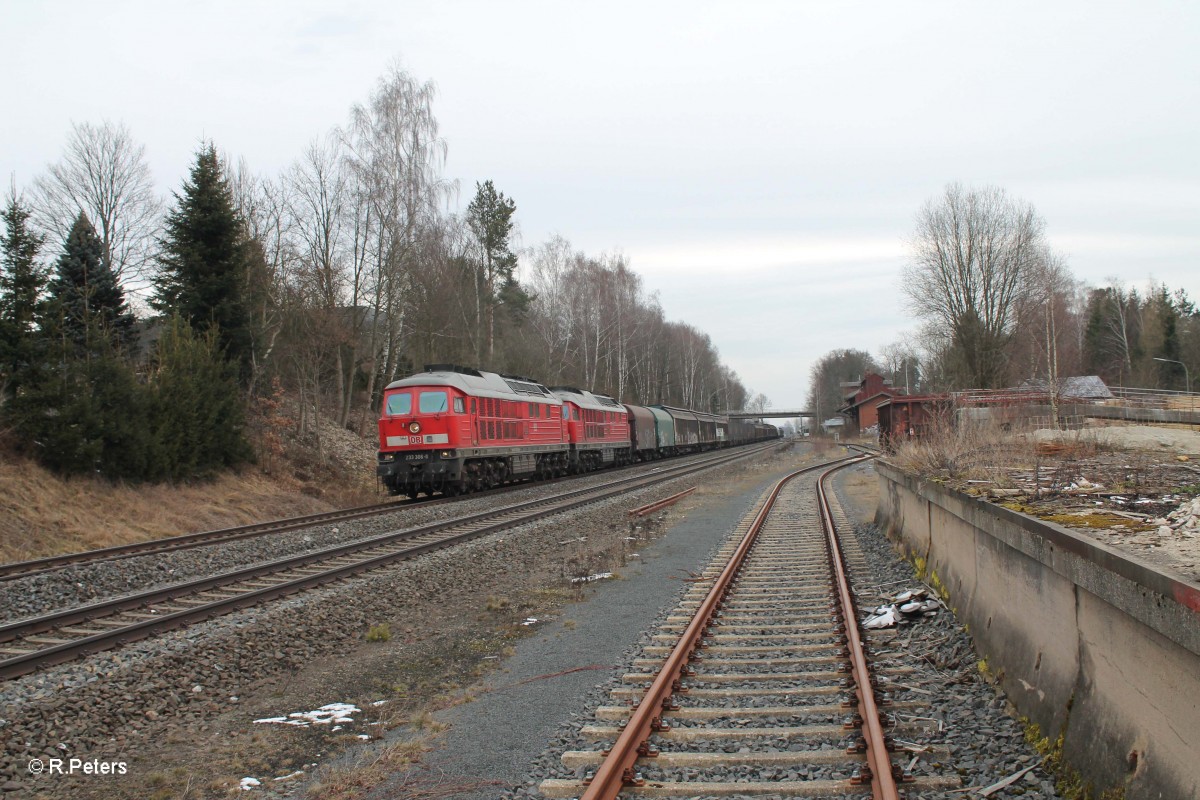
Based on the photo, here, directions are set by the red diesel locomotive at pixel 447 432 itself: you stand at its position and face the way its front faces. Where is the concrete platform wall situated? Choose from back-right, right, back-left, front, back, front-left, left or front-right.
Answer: front-left

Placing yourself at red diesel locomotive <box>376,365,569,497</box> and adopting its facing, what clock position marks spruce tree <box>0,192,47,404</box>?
The spruce tree is roughly at 1 o'clock from the red diesel locomotive.

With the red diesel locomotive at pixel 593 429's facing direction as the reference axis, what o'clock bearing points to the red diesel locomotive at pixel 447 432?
the red diesel locomotive at pixel 447 432 is roughly at 11 o'clock from the red diesel locomotive at pixel 593 429.

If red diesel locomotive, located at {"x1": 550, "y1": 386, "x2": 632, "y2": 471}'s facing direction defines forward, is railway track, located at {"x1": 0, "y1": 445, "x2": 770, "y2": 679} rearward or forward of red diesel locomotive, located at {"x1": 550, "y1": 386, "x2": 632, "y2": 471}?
forward

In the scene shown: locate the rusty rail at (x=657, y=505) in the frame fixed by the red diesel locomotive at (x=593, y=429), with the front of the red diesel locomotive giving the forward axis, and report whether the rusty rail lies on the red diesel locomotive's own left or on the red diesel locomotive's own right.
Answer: on the red diesel locomotive's own left

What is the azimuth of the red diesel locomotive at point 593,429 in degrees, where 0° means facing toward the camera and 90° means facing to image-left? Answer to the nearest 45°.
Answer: approximately 45°

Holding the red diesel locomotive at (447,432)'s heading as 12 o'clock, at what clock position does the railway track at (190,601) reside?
The railway track is roughly at 11 o'clock from the red diesel locomotive.

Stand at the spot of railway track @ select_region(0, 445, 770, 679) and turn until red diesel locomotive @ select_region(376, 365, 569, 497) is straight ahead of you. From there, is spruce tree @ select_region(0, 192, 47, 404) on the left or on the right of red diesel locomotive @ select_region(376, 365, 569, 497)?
left

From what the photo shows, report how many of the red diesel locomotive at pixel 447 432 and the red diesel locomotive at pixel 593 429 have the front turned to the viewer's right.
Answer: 0

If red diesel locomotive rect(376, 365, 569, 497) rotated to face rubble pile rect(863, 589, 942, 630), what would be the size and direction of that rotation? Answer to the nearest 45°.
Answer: approximately 45° to its left

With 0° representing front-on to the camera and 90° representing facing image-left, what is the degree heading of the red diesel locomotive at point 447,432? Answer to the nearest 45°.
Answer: approximately 45°
